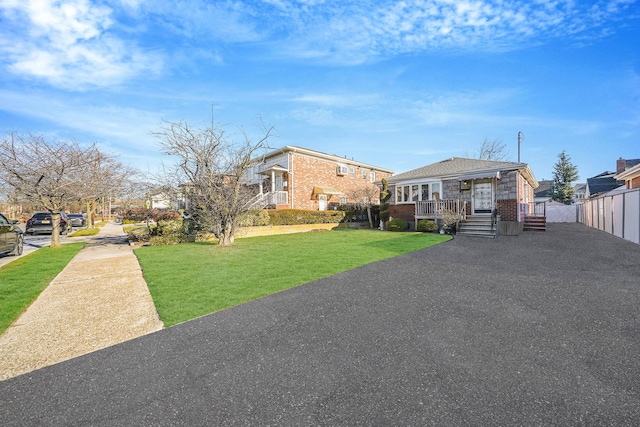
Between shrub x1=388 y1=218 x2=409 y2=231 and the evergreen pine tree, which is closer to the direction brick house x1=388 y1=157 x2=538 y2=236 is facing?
the shrub

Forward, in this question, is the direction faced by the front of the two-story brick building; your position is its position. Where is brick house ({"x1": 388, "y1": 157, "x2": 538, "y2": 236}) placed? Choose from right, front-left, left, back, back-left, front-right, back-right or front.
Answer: left

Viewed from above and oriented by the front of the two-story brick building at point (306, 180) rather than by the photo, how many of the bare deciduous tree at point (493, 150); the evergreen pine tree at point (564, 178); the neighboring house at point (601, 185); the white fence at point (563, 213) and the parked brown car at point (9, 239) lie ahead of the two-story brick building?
1

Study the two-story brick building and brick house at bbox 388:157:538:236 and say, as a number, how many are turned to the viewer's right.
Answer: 0

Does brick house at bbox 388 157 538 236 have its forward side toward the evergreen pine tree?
no

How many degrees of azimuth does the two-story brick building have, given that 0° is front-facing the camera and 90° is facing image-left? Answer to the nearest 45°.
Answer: approximately 45°

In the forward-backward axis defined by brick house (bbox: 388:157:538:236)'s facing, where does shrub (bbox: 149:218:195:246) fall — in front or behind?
in front

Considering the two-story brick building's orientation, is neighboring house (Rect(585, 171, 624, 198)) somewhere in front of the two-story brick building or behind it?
behind

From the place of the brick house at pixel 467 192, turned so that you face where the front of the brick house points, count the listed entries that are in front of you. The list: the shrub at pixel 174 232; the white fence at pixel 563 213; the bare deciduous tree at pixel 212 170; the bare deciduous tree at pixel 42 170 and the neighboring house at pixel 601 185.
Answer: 3

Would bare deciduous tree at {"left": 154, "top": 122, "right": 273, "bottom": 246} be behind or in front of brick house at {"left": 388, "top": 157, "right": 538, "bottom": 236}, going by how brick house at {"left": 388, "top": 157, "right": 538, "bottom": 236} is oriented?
in front

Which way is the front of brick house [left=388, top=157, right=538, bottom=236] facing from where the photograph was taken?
facing the viewer and to the left of the viewer

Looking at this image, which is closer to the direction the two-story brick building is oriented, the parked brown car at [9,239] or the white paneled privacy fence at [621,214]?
the parked brown car

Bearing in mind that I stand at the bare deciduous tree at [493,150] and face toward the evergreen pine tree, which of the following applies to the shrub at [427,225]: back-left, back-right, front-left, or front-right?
back-right

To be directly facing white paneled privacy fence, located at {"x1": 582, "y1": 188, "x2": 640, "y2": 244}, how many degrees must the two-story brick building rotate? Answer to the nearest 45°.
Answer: approximately 90° to its left

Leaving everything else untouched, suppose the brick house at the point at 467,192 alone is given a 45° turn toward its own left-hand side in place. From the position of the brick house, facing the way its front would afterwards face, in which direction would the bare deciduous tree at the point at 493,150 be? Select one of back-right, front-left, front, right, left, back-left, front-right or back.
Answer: back

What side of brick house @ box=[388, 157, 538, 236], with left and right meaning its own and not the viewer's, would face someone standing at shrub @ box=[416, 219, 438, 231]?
front

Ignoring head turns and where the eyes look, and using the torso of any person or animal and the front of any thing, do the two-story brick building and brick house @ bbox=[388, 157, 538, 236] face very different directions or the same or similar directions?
same or similar directions
